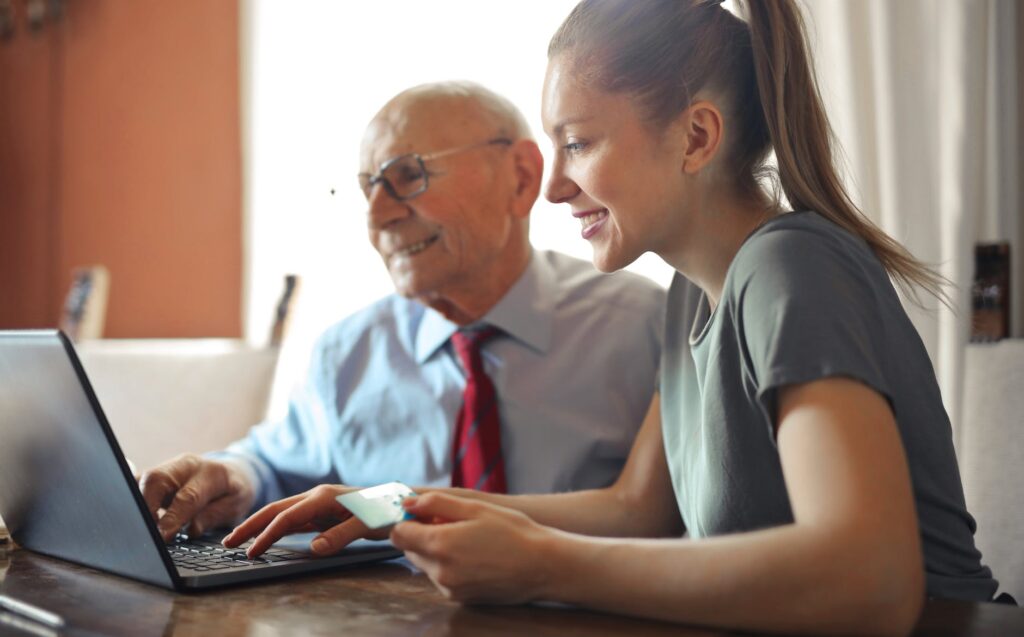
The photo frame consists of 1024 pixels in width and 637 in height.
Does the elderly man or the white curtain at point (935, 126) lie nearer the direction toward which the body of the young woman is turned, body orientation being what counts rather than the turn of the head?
the elderly man

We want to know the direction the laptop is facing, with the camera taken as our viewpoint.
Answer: facing away from the viewer and to the right of the viewer

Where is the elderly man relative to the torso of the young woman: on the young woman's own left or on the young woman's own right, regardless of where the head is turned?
on the young woman's own right

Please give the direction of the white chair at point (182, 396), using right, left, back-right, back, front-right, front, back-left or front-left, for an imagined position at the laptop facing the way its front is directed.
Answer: front-left

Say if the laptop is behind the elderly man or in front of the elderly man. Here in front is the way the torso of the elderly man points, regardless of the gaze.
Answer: in front

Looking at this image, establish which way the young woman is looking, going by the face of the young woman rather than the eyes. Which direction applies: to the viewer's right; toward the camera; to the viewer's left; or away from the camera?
to the viewer's left

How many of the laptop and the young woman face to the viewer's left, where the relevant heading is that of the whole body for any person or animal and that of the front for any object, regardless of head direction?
1

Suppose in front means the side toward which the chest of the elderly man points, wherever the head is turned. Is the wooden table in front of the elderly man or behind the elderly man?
in front

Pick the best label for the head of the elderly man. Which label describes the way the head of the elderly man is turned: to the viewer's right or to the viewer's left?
to the viewer's left

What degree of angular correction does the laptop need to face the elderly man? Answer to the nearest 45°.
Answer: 0° — it already faces them

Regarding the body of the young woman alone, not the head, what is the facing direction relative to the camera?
to the viewer's left

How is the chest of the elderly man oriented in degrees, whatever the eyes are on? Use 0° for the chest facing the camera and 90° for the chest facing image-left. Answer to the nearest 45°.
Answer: approximately 45°
